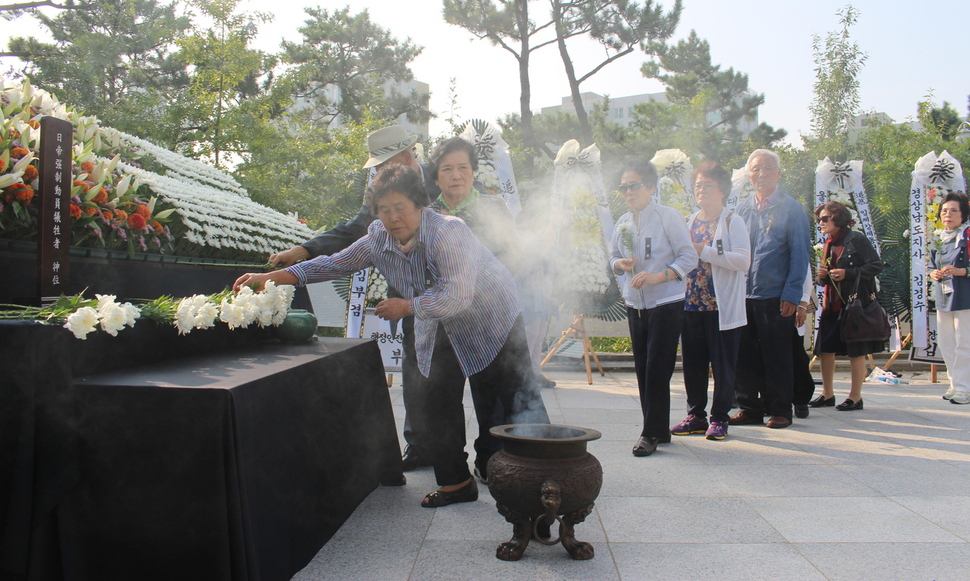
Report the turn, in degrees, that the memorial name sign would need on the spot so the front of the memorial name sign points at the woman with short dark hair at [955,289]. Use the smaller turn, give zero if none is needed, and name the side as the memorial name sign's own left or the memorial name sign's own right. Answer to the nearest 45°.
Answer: approximately 45° to the memorial name sign's own left

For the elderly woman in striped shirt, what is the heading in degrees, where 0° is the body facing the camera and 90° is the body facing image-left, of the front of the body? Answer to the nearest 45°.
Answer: approximately 45°

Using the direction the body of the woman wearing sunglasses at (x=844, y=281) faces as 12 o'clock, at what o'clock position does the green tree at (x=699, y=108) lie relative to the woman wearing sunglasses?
The green tree is roughly at 4 o'clock from the woman wearing sunglasses.
